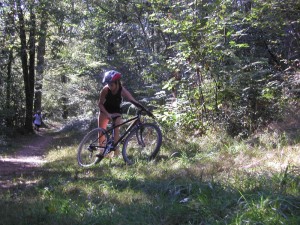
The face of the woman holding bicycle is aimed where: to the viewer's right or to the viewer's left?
to the viewer's right

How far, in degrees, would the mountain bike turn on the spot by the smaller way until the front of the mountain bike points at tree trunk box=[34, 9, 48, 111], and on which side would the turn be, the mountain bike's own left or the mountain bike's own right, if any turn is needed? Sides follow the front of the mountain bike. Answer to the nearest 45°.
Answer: approximately 90° to the mountain bike's own left

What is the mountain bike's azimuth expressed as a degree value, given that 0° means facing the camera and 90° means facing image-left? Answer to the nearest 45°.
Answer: approximately 270°
